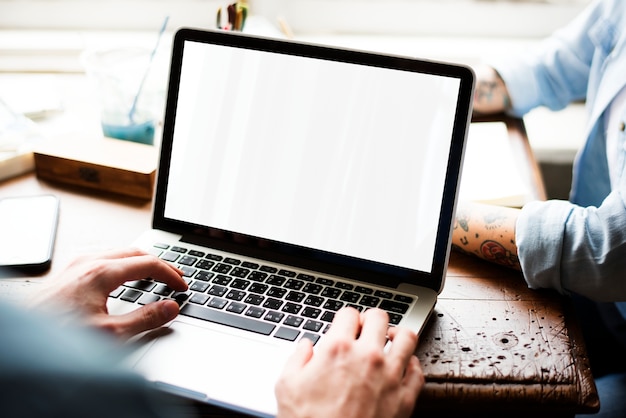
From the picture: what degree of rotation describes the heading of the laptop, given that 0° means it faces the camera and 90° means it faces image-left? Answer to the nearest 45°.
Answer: approximately 45°

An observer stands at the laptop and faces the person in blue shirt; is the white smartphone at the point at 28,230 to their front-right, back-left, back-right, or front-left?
back-left
